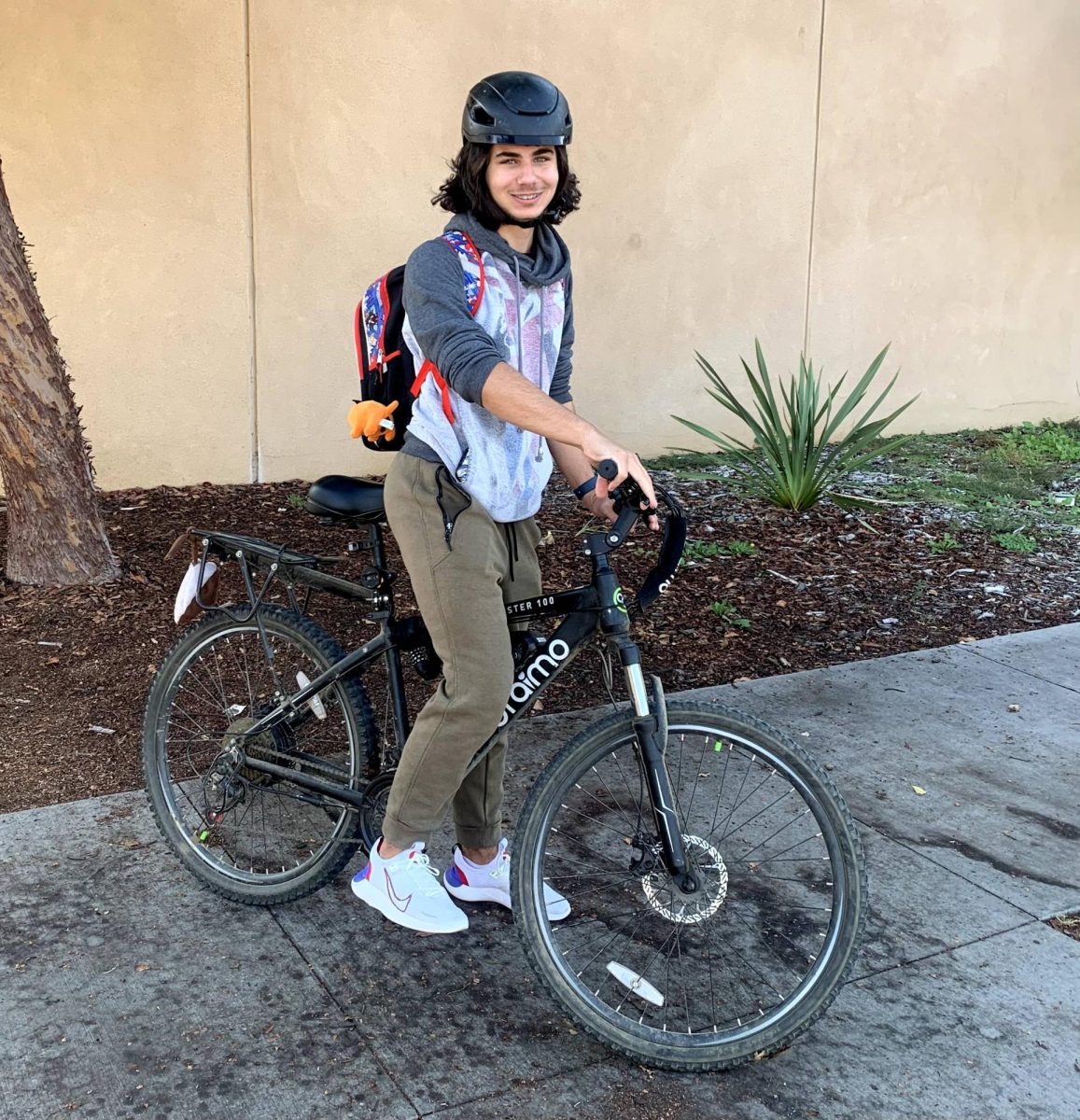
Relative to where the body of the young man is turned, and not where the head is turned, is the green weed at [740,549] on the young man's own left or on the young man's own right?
on the young man's own left

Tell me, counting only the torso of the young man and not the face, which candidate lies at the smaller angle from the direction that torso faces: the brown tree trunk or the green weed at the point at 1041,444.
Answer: the green weed

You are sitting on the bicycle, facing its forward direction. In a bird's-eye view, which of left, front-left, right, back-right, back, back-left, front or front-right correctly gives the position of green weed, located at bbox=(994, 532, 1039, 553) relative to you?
left

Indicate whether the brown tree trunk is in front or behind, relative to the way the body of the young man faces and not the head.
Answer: behind

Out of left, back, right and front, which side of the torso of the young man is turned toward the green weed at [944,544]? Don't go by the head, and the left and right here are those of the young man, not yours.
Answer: left

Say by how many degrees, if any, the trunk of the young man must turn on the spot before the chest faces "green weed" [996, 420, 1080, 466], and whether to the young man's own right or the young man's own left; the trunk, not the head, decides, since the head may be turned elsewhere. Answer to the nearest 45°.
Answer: approximately 90° to the young man's own left

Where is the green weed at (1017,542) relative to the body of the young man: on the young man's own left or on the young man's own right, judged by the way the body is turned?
on the young man's own left

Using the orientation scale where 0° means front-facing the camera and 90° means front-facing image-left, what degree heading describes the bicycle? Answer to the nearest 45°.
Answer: approximately 315°

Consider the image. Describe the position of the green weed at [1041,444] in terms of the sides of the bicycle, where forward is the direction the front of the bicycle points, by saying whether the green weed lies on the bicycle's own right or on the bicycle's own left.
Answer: on the bicycle's own left
